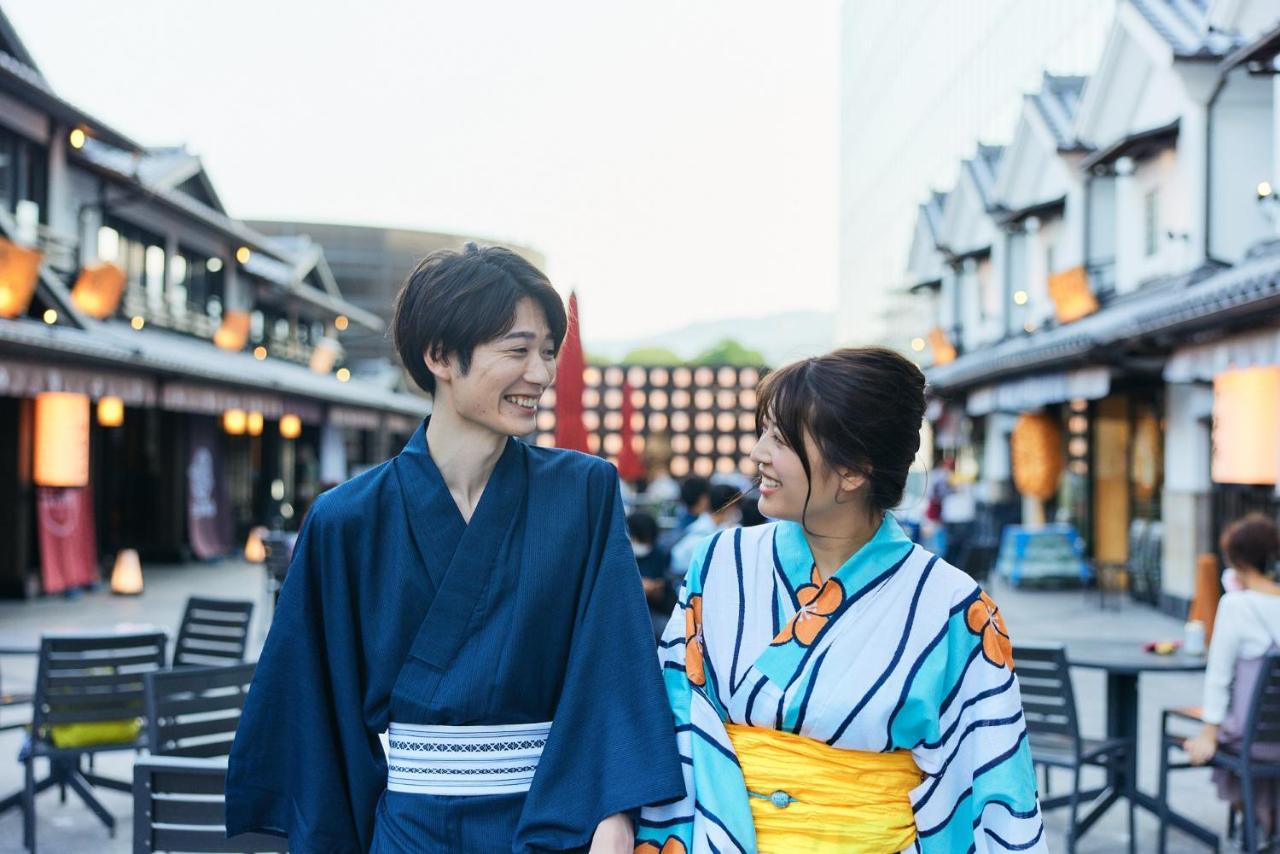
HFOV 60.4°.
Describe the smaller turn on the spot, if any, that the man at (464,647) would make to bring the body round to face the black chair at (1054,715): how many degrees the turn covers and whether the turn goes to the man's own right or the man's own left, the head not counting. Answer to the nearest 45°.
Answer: approximately 135° to the man's own left

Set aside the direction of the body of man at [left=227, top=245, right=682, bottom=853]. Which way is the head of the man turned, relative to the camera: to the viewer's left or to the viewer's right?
to the viewer's right

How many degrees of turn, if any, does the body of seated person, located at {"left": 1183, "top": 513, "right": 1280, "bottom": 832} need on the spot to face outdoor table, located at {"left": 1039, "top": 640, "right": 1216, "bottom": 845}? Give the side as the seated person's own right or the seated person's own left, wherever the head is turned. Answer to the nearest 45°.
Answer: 0° — they already face it

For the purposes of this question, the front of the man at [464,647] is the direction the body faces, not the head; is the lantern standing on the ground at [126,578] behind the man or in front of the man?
behind

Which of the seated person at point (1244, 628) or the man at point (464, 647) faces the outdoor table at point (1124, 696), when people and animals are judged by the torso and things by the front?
the seated person

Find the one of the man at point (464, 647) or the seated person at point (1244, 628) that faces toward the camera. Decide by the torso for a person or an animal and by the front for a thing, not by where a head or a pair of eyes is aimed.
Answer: the man

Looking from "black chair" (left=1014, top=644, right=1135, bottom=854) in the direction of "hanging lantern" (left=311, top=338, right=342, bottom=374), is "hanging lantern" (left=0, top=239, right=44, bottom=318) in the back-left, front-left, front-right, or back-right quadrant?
front-left

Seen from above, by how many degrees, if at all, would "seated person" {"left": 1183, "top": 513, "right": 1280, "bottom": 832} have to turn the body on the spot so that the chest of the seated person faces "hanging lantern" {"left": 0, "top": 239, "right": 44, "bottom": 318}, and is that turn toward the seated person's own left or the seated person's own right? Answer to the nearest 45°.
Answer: approximately 45° to the seated person's own left

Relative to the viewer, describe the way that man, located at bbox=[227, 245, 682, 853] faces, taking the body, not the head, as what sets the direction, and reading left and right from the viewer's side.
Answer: facing the viewer

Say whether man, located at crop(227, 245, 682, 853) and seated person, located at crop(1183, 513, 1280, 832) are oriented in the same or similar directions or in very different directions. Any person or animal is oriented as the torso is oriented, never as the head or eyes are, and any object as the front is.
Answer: very different directions

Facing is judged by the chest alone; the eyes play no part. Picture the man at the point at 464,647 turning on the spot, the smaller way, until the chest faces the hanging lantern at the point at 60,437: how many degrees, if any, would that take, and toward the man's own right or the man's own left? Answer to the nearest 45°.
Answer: approximately 180°

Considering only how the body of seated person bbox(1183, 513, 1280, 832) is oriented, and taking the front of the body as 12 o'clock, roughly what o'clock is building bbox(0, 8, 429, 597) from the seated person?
The building is roughly at 11 o'clock from the seated person.

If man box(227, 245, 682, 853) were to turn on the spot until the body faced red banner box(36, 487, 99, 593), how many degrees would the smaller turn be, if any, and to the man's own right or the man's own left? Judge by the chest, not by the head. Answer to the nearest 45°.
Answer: approximately 180°

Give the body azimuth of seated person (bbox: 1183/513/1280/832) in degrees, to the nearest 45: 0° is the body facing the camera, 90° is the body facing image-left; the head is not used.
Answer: approximately 135°

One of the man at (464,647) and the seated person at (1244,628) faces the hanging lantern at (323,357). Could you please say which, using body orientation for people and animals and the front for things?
the seated person
